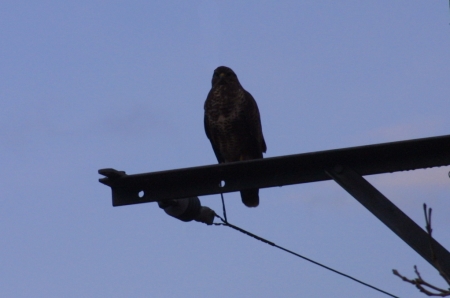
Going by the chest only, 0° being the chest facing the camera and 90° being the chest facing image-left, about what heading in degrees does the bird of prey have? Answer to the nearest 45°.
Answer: approximately 45°
